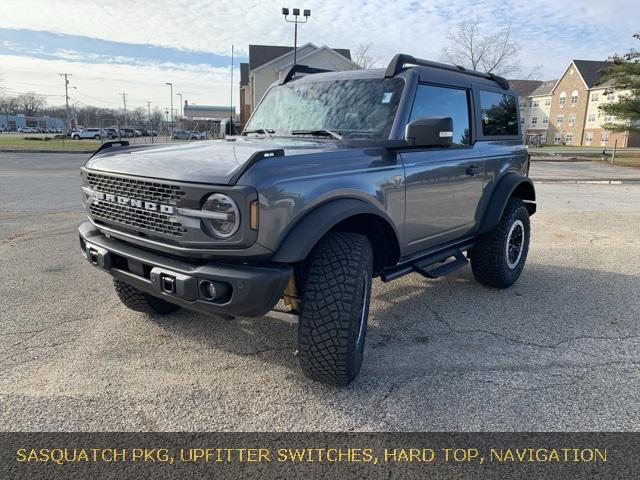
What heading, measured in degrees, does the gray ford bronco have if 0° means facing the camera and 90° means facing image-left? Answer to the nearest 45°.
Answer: approximately 45°

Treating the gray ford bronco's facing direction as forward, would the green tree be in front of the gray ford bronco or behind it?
behind
